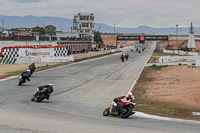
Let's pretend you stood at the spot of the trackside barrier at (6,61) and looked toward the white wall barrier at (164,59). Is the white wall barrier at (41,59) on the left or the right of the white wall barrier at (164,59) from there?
left

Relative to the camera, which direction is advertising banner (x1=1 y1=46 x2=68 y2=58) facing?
toward the camera

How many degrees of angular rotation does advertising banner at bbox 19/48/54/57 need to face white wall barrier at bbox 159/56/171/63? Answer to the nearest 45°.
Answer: approximately 90° to its left

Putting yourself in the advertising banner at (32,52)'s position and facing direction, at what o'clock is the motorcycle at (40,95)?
The motorcycle is roughly at 12 o'clock from the advertising banner.

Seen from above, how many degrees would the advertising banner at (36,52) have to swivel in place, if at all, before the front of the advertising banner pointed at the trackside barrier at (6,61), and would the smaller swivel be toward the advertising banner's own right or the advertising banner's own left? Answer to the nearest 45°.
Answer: approximately 45° to the advertising banner's own right

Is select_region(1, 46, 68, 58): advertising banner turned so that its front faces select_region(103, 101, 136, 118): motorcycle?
yes

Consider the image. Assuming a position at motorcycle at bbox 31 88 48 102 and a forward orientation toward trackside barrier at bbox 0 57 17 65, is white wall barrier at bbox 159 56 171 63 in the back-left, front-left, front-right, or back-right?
front-right

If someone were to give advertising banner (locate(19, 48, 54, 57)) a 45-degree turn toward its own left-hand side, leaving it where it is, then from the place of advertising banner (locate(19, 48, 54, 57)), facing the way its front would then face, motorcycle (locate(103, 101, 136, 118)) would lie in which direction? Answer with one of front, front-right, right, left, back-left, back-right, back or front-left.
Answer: front-right

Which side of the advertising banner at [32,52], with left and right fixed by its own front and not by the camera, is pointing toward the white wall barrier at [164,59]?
left

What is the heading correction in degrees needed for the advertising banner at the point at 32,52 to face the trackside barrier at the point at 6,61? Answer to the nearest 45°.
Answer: approximately 45° to its right
